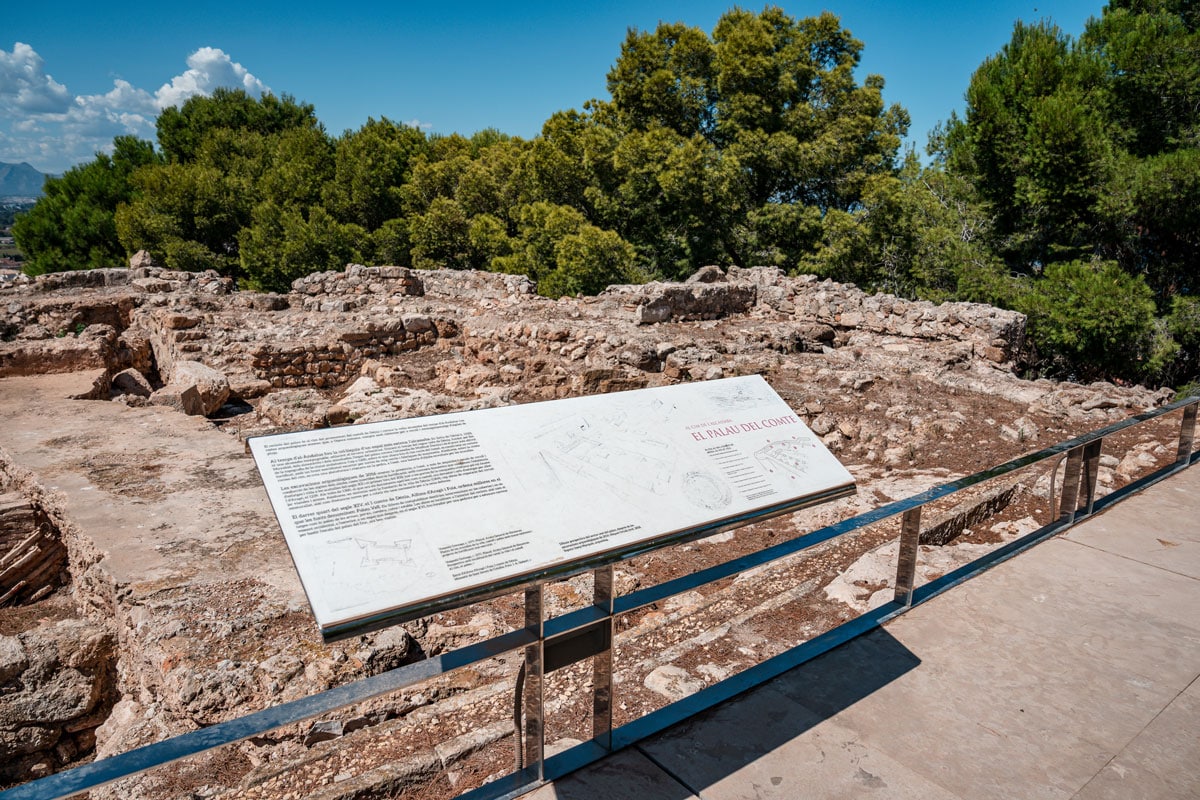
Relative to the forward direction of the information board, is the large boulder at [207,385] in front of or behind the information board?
behind

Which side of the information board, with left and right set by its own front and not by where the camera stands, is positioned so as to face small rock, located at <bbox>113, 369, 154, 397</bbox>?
back

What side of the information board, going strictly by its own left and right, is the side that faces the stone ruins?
back

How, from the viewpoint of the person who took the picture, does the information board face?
facing the viewer and to the right of the viewer
